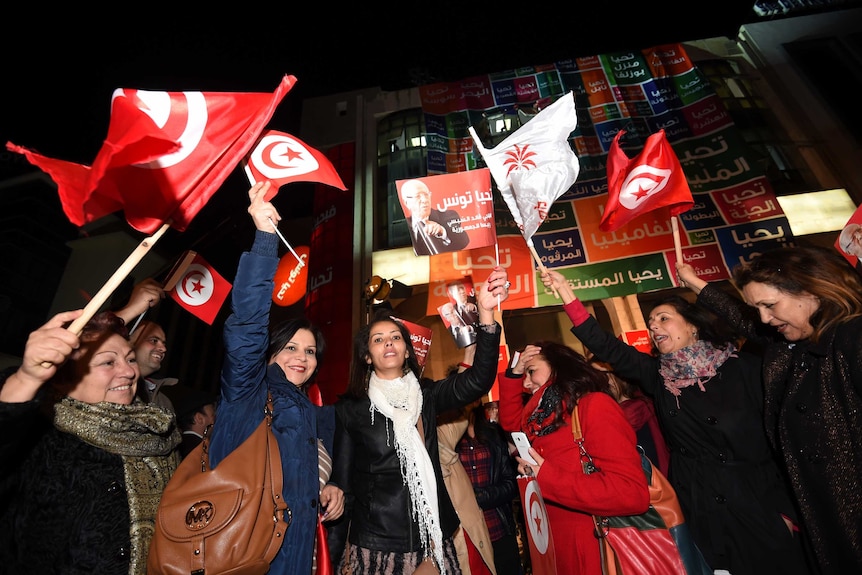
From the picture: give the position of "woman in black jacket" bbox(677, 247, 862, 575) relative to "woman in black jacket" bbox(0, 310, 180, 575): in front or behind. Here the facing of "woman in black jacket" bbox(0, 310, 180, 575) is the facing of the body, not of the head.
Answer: in front

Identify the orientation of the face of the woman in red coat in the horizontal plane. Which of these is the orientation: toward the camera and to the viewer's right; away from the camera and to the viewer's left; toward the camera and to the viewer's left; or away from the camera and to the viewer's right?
toward the camera and to the viewer's left

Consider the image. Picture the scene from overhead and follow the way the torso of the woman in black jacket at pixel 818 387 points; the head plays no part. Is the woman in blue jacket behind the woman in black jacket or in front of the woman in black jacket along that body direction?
in front

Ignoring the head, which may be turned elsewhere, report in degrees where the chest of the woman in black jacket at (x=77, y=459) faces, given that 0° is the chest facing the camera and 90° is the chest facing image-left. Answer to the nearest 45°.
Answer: approximately 315°

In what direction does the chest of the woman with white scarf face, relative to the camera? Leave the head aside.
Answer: toward the camera

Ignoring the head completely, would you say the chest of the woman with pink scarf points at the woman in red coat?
yes

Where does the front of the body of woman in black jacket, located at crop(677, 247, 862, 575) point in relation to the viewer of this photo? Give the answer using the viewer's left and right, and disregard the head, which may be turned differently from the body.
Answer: facing the viewer and to the left of the viewer

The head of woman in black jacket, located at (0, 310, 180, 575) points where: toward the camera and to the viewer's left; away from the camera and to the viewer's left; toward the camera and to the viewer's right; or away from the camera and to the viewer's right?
toward the camera and to the viewer's right
